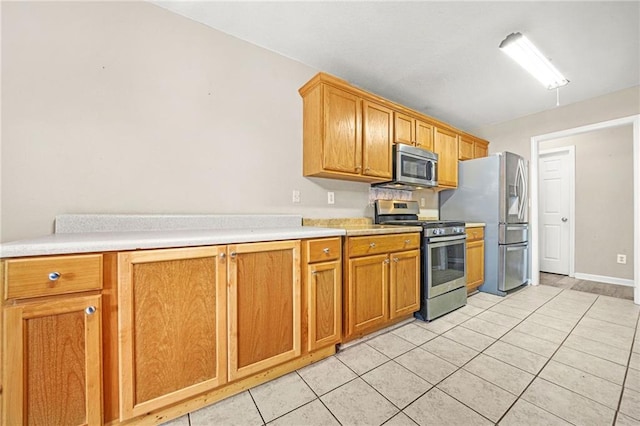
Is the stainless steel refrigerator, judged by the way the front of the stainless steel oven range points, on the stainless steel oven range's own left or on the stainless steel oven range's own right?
on the stainless steel oven range's own left

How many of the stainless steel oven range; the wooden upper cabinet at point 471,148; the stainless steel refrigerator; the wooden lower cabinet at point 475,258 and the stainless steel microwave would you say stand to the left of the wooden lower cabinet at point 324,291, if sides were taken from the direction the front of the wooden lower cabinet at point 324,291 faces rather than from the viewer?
5

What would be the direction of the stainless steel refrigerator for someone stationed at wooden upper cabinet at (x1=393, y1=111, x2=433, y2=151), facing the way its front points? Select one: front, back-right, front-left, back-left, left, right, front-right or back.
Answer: left

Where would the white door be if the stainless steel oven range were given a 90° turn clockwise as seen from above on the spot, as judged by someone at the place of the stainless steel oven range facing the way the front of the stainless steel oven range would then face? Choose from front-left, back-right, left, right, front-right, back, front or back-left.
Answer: back

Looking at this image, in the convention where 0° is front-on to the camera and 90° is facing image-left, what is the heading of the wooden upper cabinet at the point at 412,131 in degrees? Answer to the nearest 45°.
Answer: approximately 315°

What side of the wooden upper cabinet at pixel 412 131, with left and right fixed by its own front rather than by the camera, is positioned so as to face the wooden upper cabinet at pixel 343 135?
right

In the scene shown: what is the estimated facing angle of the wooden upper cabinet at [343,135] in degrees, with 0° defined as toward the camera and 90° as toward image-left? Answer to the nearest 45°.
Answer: approximately 315°
